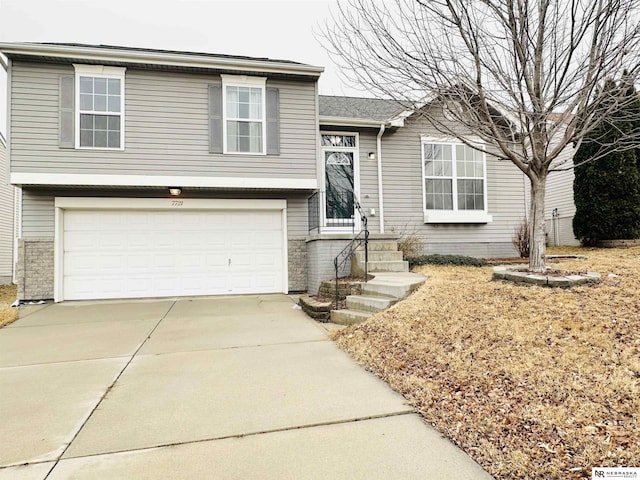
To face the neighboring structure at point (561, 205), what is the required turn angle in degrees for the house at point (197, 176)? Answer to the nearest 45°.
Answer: approximately 90° to its left

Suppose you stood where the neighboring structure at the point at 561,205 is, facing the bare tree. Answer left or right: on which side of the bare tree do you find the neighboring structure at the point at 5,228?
right

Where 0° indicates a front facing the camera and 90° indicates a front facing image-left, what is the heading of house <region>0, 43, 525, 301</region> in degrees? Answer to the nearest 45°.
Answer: approximately 0°

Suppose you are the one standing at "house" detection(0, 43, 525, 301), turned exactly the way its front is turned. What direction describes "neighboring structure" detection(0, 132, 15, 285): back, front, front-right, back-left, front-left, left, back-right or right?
back-right

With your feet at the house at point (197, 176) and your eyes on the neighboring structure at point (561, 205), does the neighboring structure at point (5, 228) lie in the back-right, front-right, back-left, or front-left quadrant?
back-left

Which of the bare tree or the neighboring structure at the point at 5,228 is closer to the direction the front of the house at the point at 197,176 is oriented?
the bare tree

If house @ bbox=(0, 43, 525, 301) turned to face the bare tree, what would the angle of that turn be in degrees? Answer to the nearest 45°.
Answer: approximately 45° to its left

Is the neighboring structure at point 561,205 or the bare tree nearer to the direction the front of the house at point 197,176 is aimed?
the bare tree
